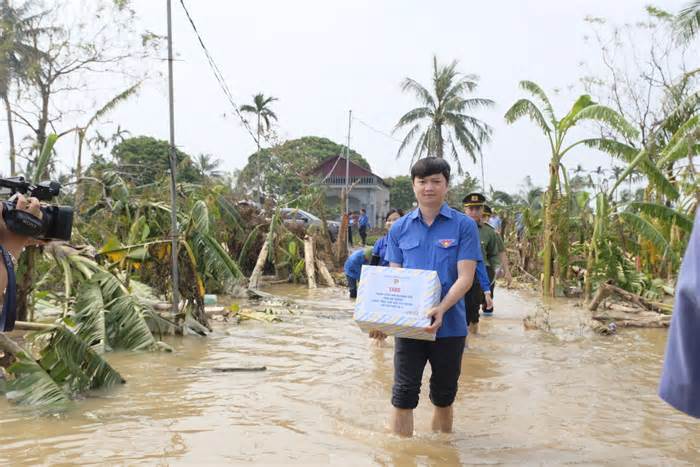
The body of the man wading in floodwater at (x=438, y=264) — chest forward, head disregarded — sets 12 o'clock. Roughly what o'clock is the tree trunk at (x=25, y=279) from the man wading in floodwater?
The tree trunk is roughly at 4 o'clock from the man wading in floodwater.

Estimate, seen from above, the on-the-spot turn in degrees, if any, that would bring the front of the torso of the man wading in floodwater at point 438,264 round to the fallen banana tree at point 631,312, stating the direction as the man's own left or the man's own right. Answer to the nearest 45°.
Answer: approximately 135° to the man's own left

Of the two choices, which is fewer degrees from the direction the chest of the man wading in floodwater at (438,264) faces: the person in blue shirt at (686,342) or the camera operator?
the person in blue shirt

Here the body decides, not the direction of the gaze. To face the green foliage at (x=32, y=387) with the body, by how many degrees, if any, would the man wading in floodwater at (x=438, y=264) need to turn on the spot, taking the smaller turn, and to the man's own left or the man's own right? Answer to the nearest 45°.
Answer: approximately 90° to the man's own right

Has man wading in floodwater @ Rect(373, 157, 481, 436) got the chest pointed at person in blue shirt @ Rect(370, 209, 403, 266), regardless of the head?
no

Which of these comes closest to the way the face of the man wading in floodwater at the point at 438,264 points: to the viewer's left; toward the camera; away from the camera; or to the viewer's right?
toward the camera

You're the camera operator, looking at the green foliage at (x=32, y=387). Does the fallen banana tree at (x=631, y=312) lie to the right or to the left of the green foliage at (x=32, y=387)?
right

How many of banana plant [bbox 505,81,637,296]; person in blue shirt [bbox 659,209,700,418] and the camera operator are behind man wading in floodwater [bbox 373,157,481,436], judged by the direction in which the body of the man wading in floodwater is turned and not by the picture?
1

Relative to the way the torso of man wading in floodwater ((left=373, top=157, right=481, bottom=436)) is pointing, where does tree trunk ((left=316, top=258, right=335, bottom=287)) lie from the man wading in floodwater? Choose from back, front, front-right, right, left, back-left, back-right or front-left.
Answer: back

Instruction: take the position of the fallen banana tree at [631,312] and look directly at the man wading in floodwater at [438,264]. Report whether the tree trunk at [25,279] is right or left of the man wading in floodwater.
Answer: right

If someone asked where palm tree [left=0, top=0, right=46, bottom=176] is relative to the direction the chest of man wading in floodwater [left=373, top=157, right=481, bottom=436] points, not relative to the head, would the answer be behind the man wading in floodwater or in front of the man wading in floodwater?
behind

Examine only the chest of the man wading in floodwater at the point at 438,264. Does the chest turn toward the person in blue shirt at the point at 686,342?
yes

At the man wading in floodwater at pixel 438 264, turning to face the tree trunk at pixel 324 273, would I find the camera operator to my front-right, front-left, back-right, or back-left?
back-left

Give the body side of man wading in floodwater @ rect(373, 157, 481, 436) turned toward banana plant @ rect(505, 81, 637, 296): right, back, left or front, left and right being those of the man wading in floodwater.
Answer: back

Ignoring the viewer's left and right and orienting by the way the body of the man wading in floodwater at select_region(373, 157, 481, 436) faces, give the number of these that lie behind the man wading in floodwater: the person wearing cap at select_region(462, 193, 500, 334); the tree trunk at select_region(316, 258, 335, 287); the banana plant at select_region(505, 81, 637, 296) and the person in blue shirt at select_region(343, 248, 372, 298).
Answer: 4

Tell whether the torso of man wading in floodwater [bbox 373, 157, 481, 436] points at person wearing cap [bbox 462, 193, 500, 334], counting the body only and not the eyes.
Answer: no

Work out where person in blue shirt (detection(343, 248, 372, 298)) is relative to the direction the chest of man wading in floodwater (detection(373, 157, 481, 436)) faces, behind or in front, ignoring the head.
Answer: behind

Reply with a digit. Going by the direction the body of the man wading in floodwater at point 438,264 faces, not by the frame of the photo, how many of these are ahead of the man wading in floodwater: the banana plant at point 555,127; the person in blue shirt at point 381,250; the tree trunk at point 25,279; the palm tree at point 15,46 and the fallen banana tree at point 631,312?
0

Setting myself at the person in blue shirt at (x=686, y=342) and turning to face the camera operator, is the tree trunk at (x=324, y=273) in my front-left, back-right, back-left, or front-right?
front-right

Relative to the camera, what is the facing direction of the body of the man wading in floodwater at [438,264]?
toward the camera
